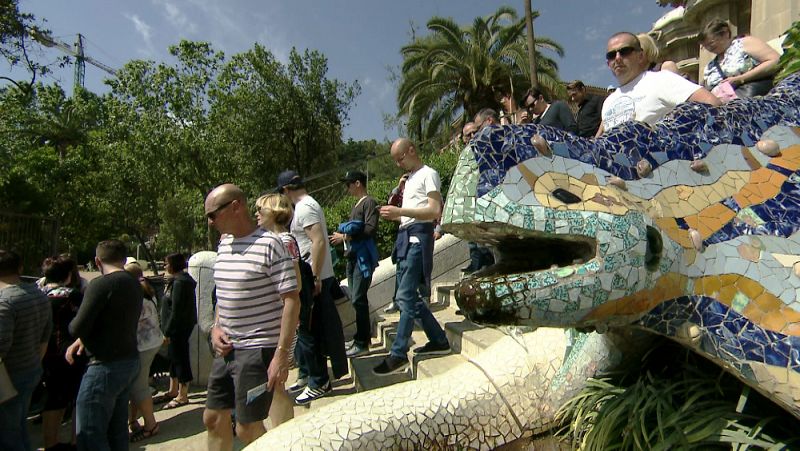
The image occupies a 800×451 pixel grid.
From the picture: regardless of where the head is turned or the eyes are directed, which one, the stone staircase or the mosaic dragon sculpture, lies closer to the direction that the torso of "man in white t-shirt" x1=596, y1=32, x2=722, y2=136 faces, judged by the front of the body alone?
the mosaic dragon sculpture

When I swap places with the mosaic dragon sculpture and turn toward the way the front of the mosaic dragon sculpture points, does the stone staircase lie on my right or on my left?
on my right

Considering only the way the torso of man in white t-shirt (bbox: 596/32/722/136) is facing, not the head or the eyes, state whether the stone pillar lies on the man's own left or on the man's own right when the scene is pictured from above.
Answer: on the man's own right

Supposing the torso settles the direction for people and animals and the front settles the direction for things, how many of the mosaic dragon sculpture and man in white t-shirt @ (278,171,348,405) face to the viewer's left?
2

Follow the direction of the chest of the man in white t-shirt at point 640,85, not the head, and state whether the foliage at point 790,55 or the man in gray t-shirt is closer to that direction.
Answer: the man in gray t-shirt

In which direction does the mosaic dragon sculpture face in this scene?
to the viewer's left

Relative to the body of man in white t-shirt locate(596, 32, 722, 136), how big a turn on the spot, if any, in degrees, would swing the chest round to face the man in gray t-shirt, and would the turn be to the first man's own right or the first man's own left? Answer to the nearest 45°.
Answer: approximately 45° to the first man's own right

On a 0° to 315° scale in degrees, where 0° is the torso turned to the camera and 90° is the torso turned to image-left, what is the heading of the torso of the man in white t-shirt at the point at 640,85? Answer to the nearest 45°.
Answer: approximately 45°

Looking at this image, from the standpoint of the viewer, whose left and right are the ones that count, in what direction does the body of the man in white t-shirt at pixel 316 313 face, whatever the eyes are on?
facing to the left of the viewer
